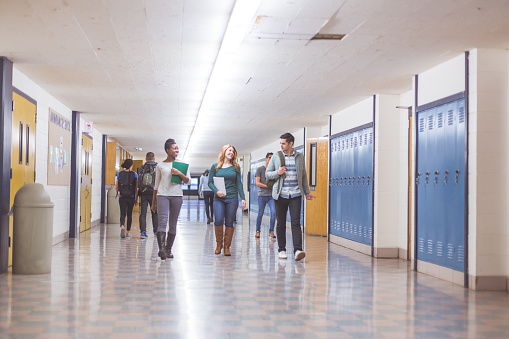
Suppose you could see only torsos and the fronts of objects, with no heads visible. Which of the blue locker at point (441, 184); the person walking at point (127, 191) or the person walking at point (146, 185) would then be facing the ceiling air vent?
the blue locker

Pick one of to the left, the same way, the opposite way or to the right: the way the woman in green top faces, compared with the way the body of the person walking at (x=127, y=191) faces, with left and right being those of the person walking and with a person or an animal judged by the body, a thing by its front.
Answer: the opposite way

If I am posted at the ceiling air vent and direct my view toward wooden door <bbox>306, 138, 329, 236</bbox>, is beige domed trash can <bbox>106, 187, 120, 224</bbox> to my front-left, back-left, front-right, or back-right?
front-left

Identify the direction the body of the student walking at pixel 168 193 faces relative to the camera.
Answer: toward the camera

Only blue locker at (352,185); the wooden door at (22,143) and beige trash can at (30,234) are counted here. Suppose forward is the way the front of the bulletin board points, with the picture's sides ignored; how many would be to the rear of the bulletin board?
0

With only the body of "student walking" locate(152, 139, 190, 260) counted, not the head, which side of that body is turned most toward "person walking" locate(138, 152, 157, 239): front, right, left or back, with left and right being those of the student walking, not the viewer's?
back

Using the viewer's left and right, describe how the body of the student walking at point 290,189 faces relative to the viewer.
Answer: facing the viewer

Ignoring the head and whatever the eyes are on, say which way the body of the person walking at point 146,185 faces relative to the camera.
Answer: away from the camera

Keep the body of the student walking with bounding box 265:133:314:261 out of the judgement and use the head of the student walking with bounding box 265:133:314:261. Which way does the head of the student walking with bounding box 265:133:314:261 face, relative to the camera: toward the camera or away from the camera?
toward the camera

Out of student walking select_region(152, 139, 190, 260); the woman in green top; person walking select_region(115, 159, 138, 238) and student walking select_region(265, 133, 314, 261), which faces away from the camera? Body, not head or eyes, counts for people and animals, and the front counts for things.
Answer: the person walking

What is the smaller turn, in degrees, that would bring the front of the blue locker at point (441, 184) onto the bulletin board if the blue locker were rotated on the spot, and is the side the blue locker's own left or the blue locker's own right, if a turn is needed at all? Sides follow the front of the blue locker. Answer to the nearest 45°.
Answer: approximately 45° to the blue locker's own right

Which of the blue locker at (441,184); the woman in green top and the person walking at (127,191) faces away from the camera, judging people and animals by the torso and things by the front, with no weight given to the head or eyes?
the person walking

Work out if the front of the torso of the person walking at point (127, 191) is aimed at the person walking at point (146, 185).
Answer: no

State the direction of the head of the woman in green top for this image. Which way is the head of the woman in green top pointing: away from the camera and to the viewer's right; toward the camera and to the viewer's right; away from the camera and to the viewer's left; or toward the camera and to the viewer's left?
toward the camera and to the viewer's right

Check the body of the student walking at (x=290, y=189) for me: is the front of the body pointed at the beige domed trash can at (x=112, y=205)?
no

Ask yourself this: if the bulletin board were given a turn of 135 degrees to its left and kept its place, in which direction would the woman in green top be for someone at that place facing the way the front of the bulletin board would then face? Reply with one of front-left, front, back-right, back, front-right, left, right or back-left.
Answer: back-right

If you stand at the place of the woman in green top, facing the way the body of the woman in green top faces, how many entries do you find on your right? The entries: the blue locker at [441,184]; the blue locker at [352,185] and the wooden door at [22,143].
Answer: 1

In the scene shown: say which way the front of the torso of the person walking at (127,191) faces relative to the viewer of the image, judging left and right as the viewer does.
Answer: facing away from the viewer

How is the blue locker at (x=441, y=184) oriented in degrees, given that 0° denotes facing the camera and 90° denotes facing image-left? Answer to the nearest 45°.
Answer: approximately 45°

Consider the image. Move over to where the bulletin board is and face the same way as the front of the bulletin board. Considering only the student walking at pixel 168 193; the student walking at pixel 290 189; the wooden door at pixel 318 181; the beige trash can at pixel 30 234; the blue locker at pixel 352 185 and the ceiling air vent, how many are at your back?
0

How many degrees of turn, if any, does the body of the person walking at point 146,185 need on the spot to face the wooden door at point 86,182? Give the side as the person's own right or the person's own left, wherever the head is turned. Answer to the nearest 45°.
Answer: approximately 45° to the person's own left

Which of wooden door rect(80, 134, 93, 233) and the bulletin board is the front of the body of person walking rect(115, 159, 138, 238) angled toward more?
the wooden door
